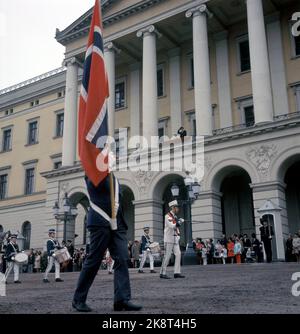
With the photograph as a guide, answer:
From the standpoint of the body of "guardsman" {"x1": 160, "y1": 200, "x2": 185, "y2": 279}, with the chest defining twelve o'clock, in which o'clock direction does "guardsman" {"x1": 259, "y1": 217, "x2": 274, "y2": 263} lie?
"guardsman" {"x1": 259, "y1": 217, "x2": 274, "y2": 263} is roughly at 10 o'clock from "guardsman" {"x1": 160, "y1": 200, "x2": 185, "y2": 279}.

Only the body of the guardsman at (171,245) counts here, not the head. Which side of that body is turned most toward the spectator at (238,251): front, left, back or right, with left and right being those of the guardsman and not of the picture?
left

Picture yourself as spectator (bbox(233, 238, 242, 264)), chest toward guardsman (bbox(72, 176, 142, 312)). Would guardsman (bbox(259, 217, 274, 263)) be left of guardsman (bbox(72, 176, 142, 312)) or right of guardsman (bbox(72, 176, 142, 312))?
left

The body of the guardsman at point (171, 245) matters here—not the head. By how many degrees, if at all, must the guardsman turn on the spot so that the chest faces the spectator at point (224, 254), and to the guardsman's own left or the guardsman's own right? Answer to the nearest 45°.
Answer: approximately 90° to the guardsman's own left

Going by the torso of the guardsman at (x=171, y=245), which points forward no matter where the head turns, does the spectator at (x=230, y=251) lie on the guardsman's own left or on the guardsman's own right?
on the guardsman's own left

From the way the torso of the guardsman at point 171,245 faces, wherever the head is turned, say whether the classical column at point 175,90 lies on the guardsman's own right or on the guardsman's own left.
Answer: on the guardsman's own left
